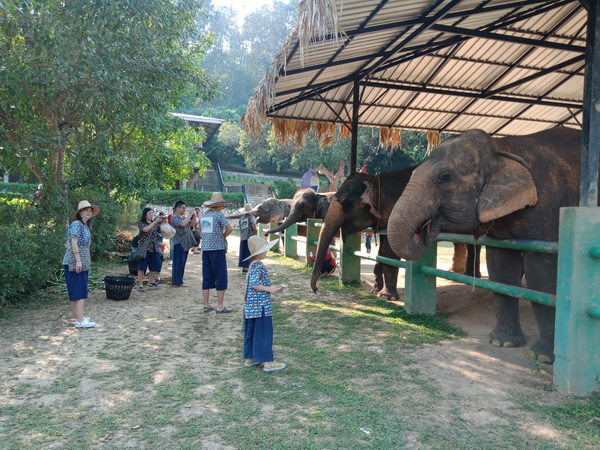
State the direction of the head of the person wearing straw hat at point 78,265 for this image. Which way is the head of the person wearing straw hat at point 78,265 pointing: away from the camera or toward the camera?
toward the camera

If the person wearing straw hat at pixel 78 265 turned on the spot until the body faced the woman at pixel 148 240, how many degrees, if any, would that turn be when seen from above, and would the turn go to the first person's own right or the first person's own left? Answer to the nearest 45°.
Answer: approximately 45° to the first person's own left

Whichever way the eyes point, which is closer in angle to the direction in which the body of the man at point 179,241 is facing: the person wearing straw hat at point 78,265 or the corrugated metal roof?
the corrugated metal roof

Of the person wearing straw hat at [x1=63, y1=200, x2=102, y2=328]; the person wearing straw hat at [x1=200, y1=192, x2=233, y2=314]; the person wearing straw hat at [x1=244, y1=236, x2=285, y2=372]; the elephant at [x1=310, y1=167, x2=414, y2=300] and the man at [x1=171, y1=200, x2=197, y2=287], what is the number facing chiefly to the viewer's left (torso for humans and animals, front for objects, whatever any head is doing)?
1

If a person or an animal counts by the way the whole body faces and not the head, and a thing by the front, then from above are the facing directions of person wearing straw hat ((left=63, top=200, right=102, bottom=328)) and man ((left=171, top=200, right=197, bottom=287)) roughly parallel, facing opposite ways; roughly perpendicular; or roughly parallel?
roughly parallel

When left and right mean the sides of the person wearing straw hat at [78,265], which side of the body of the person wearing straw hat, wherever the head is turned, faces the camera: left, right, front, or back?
right

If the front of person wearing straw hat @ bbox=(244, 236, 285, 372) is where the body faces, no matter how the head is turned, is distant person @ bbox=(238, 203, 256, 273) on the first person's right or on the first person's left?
on the first person's left

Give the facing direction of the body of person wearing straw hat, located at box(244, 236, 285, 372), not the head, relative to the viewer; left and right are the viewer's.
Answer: facing to the right of the viewer

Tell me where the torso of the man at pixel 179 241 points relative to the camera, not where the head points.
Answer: to the viewer's right

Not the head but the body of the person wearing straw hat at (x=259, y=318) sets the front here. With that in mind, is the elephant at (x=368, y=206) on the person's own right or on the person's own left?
on the person's own left

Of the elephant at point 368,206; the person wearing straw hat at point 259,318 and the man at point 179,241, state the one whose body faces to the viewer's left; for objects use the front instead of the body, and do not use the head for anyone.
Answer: the elephant

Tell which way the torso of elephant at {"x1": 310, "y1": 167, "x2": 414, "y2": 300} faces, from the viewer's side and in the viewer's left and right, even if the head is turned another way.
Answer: facing to the left of the viewer

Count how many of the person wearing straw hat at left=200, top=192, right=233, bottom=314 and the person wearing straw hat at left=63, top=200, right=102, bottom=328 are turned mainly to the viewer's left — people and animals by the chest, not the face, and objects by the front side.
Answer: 0
